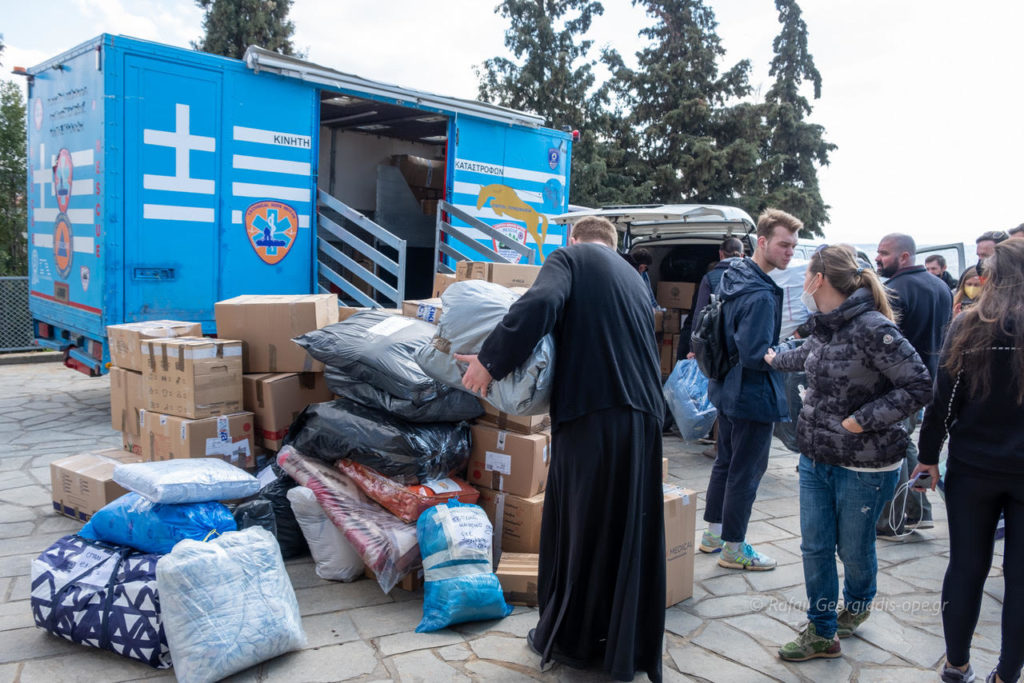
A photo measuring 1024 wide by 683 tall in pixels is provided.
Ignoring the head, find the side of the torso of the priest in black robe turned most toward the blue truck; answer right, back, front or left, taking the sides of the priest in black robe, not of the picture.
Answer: front

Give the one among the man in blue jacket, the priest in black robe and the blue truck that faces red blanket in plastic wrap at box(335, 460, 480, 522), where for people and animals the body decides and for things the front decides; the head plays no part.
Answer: the priest in black robe

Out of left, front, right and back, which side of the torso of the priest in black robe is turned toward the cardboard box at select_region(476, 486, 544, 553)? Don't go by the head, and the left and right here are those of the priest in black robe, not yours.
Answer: front

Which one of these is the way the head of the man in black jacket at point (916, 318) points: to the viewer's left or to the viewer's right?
to the viewer's left

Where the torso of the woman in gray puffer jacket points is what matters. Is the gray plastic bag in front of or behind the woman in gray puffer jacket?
in front

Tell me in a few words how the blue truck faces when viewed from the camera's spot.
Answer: facing away from the viewer and to the right of the viewer

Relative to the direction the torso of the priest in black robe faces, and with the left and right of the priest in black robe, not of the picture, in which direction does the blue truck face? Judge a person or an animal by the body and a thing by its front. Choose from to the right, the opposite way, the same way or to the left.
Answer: to the right

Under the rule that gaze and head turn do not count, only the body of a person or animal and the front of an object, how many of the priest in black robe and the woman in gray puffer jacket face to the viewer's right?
0

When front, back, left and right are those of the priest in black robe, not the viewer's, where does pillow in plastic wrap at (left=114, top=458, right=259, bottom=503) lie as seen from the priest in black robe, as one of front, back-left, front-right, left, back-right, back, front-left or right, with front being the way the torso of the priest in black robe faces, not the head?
front-left

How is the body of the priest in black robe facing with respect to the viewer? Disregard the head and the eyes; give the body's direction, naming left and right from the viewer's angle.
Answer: facing away from the viewer and to the left of the viewer

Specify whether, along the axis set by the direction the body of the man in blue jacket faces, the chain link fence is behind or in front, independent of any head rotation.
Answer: behind

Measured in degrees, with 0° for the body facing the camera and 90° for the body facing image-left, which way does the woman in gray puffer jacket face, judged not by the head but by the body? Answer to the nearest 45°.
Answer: approximately 45°

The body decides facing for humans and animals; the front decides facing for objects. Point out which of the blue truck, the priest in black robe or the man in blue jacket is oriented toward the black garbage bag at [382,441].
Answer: the priest in black robe

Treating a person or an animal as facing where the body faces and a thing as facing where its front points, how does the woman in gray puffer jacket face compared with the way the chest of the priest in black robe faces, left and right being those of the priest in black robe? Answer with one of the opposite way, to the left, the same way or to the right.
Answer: to the left
